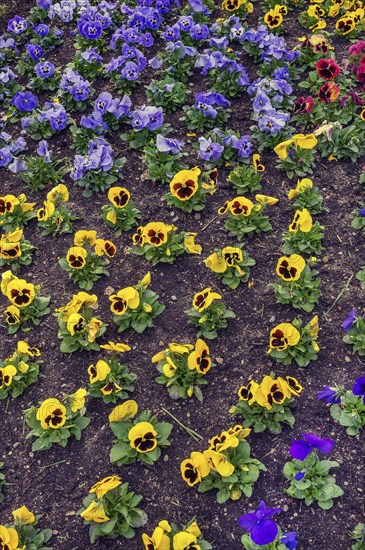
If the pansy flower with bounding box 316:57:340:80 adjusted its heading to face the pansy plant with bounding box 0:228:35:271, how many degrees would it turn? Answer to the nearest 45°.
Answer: approximately 45° to its right

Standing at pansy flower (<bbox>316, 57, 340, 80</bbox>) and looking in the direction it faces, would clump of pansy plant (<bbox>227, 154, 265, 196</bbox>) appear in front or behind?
in front

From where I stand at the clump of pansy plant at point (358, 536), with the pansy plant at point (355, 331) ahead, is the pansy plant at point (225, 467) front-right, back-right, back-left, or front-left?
front-left

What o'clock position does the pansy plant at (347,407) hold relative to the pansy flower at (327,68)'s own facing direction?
The pansy plant is roughly at 12 o'clock from the pansy flower.

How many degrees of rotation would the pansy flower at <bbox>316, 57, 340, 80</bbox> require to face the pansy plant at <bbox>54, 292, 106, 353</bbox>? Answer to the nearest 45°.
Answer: approximately 45° to its right

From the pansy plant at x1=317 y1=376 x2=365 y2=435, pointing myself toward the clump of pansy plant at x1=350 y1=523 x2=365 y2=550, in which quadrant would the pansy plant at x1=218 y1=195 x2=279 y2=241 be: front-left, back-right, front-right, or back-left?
back-right

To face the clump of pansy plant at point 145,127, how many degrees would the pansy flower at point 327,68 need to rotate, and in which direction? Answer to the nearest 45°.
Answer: approximately 90° to its right

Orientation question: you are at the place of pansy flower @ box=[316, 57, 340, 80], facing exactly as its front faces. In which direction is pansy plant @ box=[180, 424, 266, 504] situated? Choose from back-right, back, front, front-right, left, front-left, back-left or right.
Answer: front

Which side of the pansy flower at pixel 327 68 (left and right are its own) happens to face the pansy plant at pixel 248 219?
front

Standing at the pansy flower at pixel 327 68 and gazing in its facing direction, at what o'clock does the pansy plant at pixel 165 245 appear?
The pansy plant is roughly at 1 o'clock from the pansy flower.

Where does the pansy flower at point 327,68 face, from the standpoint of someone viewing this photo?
facing the viewer

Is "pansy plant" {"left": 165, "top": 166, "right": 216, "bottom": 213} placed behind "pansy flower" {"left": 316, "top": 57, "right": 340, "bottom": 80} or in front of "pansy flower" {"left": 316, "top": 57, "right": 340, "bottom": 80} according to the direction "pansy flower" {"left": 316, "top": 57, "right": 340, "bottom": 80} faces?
in front

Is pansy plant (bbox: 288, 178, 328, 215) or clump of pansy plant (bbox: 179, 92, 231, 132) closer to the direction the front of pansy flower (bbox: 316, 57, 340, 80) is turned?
the pansy plant

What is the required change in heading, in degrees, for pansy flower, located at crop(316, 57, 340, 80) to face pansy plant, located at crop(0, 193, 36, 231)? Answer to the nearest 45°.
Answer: approximately 45° to its right
